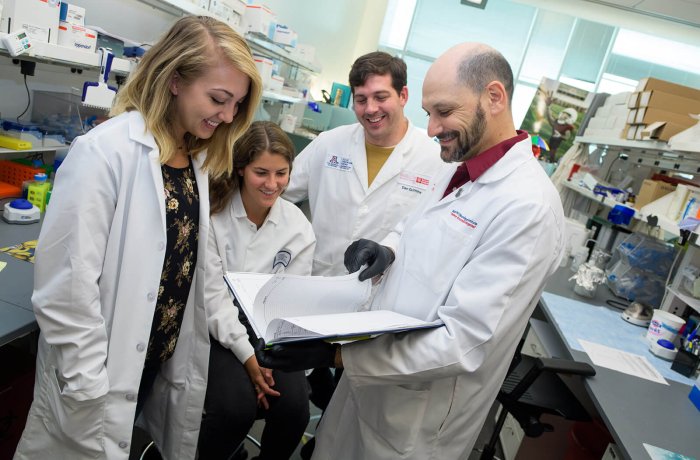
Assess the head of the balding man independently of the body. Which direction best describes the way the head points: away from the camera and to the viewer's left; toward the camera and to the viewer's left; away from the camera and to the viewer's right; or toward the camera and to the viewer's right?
toward the camera and to the viewer's left

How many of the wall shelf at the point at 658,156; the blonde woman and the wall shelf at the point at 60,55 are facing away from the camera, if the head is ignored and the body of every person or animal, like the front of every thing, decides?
0

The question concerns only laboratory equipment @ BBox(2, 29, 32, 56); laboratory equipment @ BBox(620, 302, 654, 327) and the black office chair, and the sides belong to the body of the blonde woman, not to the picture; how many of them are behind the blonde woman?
1

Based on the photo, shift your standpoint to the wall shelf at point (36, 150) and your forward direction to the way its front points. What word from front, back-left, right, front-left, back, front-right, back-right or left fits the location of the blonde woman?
front-right

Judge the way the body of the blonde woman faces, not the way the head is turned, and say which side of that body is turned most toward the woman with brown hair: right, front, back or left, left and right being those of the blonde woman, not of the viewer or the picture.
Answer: left

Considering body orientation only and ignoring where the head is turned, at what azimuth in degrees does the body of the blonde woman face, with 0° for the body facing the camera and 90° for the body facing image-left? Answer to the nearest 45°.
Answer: approximately 315°

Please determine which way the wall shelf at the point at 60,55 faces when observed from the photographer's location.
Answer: facing the viewer and to the right of the viewer

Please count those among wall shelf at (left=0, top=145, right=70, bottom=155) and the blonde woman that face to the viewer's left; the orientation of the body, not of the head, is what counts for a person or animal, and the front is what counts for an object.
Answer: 0

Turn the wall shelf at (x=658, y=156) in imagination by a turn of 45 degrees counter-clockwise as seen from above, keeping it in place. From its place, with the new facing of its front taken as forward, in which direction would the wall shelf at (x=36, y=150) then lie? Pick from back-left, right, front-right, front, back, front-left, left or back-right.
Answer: front-right

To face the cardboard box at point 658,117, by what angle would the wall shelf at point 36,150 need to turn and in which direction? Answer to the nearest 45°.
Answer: approximately 45° to its left

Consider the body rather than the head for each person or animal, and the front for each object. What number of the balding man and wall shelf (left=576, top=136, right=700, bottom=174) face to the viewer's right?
0

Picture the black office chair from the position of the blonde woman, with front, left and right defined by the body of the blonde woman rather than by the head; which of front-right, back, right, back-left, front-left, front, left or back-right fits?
front-left

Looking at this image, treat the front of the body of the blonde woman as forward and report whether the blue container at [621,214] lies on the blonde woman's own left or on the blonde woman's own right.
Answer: on the blonde woman's own left

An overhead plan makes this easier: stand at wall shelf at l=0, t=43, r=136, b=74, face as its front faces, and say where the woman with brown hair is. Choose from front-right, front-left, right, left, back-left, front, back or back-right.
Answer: front

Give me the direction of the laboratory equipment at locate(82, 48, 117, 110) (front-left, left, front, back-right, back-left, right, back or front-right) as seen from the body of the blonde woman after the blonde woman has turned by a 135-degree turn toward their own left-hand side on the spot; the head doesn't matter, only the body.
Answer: front

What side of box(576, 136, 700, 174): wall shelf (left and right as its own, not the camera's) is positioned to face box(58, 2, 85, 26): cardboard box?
front

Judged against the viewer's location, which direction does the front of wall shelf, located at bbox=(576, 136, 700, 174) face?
facing the viewer and to the left of the viewer

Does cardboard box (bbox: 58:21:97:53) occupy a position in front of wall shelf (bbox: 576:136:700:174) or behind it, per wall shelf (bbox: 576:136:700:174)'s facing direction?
in front

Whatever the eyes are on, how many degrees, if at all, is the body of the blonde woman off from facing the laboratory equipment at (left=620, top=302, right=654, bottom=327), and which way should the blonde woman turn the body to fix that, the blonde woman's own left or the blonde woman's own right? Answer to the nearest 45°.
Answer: approximately 45° to the blonde woman's own left
